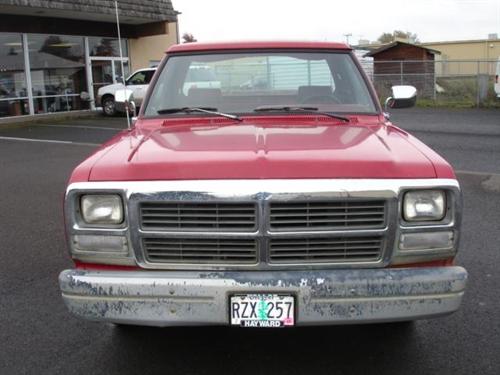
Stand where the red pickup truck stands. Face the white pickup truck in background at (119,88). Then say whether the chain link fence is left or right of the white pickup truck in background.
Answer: right

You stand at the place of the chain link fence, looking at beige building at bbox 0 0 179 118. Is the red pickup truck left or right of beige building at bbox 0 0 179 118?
left

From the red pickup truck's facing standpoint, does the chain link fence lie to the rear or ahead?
to the rear

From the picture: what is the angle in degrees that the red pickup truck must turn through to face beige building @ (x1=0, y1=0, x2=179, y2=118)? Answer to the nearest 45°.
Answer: approximately 180°

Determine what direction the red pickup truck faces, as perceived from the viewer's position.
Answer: facing the viewer

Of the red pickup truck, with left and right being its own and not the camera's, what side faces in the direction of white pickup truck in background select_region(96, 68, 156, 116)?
back
